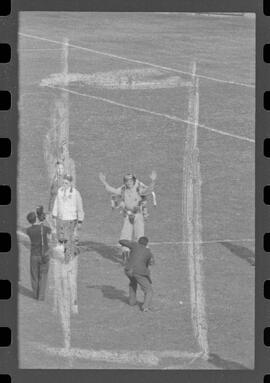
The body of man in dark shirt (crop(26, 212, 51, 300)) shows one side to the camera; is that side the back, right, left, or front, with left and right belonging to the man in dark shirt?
back

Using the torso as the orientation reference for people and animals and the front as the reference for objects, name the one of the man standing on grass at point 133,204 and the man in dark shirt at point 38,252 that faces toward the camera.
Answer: the man standing on grass

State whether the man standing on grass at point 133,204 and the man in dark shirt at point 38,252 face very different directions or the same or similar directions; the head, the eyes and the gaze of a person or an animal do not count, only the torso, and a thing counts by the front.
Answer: very different directions

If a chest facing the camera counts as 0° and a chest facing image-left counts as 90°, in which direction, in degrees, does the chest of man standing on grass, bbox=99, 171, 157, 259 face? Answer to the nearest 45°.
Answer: approximately 0°

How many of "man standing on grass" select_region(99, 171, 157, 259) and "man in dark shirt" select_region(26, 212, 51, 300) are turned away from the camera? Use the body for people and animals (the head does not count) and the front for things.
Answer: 1
